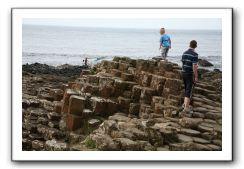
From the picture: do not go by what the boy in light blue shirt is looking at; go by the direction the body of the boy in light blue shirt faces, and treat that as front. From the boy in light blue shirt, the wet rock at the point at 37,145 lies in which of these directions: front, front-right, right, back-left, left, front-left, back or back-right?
back

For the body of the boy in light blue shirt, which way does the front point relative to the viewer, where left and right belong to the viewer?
facing away from the viewer and to the left of the viewer

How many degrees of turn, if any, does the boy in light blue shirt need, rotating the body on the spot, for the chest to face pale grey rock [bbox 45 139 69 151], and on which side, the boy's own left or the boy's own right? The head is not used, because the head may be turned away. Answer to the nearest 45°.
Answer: approximately 180°

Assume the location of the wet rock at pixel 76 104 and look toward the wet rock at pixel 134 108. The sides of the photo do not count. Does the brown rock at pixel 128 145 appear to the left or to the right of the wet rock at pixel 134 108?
right
